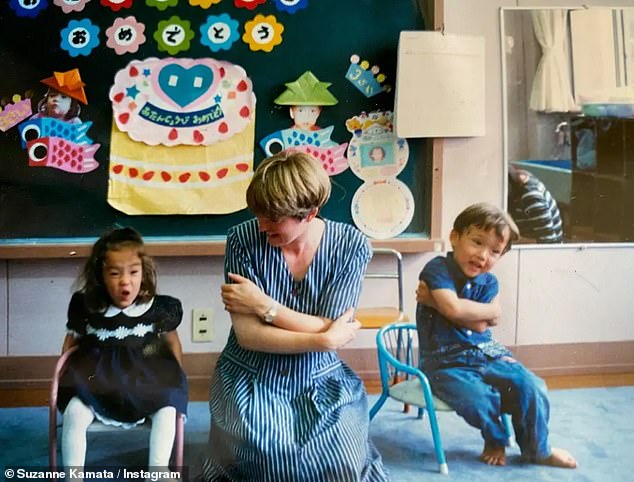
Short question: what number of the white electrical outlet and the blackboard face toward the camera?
2

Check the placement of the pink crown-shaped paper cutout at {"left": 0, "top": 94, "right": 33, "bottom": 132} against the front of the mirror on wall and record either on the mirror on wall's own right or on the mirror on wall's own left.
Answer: on the mirror on wall's own right

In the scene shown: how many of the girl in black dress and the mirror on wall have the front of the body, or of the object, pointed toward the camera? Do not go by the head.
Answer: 2

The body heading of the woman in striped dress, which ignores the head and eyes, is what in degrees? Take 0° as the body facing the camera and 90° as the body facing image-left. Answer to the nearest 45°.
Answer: approximately 0°
